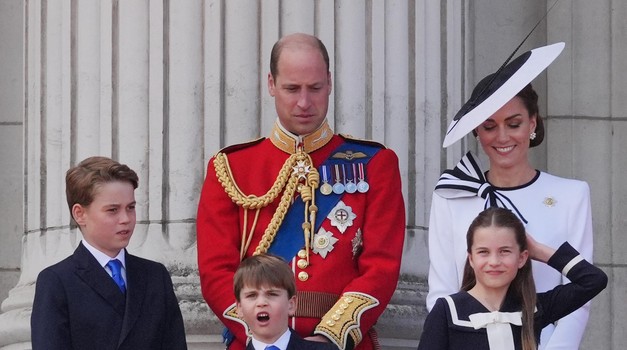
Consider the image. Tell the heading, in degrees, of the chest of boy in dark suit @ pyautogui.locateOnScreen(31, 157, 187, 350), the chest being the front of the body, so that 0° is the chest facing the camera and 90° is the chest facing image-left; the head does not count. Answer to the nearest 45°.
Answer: approximately 315°

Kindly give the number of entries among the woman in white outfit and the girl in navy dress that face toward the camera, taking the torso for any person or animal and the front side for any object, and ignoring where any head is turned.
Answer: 2

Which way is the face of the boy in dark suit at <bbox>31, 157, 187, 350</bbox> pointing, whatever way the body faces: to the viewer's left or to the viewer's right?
to the viewer's right

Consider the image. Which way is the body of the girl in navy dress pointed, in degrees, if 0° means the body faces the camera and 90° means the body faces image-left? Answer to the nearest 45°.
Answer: approximately 0°

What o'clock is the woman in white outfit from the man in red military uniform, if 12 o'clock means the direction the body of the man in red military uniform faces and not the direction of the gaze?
The woman in white outfit is roughly at 9 o'clock from the man in red military uniform.

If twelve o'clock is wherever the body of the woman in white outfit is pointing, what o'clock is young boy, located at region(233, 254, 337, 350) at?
The young boy is roughly at 2 o'clock from the woman in white outfit.
